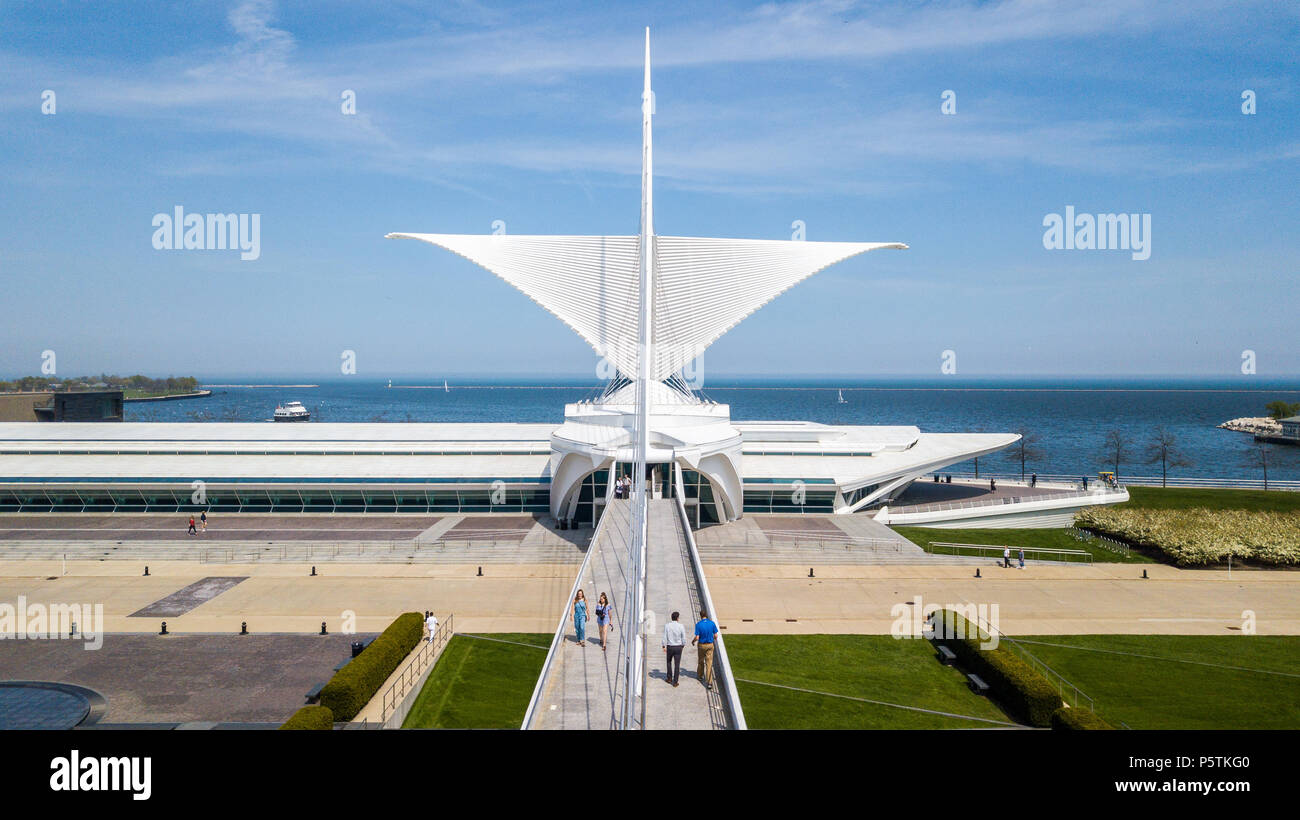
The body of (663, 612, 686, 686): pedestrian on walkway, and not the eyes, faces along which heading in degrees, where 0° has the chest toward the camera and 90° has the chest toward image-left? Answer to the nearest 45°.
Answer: approximately 180°

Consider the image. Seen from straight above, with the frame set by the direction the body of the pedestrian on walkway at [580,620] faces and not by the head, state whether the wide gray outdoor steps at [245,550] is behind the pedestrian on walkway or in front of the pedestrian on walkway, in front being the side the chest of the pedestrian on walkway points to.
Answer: behind

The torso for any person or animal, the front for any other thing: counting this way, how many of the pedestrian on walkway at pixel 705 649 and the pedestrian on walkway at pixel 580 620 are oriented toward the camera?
1

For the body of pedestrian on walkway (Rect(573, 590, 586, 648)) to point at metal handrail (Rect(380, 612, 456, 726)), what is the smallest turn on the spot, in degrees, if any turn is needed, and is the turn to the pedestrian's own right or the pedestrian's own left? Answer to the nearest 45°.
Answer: approximately 135° to the pedestrian's own right

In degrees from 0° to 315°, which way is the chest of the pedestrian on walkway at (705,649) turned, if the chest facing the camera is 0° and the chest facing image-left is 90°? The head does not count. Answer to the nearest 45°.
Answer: approximately 180°
